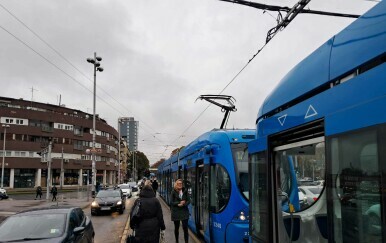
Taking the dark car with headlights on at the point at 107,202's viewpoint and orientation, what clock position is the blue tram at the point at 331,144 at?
The blue tram is roughly at 12 o'clock from the dark car with headlights on.

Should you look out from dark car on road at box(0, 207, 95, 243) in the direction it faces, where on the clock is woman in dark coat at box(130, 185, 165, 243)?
The woman in dark coat is roughly at 9 o'clock from the dark car on road.

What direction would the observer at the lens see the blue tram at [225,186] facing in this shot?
facing the viewer and to the right of the viewer

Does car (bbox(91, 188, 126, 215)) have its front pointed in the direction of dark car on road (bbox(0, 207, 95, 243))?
yes

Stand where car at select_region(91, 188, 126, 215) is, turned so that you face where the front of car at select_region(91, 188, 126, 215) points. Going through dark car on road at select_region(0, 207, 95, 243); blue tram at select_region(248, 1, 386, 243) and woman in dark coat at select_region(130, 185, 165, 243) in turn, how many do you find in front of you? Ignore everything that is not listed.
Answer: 3

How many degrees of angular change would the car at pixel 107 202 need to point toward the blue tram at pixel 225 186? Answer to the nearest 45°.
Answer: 0° — it already faces it

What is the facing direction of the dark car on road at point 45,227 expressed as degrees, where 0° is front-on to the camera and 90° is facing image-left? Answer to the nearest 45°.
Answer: approximately 45°

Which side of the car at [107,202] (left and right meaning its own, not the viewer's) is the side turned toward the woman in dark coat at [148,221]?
front

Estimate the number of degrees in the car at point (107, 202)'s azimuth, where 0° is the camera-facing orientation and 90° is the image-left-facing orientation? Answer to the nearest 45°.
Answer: approximately 0°
